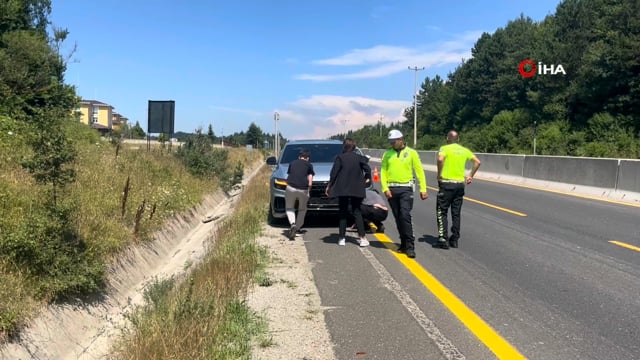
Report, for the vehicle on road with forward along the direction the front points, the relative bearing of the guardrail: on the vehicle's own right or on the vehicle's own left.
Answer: on the vehicle's own left

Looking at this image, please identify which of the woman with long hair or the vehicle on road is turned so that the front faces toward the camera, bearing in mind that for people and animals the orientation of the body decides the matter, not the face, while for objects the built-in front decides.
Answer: the vehicle on road

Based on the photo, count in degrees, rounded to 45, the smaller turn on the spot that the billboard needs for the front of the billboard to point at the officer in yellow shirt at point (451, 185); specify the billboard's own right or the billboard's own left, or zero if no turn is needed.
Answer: approximately 180°

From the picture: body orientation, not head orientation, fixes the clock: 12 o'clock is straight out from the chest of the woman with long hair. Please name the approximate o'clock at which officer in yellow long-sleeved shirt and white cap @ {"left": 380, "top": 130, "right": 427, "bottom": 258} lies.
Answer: The officer in yellow long-sleeved shirt and white cap is roughly at 4 o'clock from the woman with long hair.

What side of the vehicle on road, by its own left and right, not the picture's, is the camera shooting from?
front

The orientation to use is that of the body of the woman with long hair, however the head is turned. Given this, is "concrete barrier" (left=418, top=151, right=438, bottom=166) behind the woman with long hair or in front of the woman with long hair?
in front

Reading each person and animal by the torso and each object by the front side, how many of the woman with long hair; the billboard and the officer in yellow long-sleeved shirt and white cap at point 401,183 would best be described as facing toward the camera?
1

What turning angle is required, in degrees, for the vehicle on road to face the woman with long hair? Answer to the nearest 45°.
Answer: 0° — it already faces them

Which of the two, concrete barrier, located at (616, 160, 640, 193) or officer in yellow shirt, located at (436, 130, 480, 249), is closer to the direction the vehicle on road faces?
the officer in yellow shirt

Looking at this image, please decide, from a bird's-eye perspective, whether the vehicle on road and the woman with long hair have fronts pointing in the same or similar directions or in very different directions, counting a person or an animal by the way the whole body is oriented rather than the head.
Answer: very different directions

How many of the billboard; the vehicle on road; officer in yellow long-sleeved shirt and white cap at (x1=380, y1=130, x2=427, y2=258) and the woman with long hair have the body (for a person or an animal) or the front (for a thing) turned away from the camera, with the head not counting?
2

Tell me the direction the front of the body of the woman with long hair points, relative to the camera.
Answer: away from the camera

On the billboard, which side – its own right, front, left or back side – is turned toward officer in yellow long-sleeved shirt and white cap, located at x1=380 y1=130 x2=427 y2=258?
back

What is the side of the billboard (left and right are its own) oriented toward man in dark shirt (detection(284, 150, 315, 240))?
back
